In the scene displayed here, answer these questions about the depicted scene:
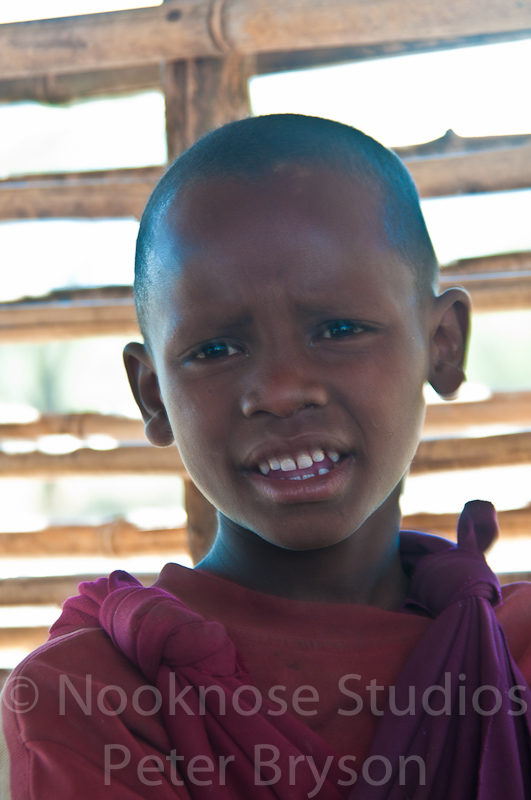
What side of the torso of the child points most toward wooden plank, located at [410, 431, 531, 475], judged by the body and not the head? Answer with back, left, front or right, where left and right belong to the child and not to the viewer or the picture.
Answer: back

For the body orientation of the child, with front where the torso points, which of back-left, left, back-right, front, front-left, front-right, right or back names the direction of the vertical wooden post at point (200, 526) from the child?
back

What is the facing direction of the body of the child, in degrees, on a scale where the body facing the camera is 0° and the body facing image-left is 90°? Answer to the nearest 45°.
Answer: approximately 0°

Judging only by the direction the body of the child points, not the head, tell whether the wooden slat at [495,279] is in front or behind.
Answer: behind

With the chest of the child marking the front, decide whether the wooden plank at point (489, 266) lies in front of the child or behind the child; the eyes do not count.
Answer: behind

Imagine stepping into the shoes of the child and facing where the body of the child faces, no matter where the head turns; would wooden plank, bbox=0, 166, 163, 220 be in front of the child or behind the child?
behind
